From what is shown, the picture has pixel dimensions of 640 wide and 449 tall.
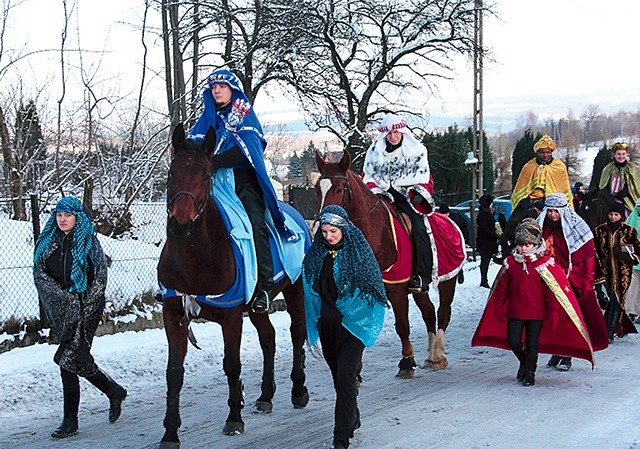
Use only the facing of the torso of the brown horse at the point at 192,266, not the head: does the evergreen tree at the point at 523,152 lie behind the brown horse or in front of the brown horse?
behind

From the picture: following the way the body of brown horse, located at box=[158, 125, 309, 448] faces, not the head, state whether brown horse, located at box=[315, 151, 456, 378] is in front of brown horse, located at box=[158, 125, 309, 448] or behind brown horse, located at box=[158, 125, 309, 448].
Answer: behind

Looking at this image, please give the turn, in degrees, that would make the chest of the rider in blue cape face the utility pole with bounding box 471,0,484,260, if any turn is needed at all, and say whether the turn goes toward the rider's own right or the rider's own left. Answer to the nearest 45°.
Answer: approximately 180°

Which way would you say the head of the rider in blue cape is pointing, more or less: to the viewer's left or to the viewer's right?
to the viewer's left

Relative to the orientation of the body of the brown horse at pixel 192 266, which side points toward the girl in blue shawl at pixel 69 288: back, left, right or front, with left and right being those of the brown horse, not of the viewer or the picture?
right

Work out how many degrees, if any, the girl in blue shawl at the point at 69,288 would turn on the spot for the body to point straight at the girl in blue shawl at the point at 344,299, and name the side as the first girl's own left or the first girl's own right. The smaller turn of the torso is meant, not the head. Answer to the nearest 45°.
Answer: approximately 90° to the first girl's own left

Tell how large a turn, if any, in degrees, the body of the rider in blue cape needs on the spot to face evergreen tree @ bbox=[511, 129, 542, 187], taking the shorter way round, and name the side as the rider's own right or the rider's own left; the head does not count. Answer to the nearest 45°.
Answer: approximately 180°

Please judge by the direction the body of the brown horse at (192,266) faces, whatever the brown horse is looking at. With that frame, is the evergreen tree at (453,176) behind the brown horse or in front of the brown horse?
behind
